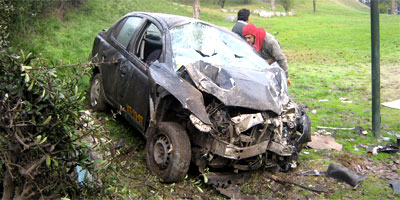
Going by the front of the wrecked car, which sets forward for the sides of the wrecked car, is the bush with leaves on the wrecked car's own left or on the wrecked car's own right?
on the wrecked car's own right

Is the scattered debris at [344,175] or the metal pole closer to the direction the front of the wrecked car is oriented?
the scattered debris

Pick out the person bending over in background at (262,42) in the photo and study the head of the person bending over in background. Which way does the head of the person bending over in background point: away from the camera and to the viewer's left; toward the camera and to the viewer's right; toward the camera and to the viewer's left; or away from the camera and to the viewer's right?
toward the camera and to the viewer's left

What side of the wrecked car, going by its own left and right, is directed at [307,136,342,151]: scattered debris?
left

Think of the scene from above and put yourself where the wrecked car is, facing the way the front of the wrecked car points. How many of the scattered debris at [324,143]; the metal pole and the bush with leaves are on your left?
2

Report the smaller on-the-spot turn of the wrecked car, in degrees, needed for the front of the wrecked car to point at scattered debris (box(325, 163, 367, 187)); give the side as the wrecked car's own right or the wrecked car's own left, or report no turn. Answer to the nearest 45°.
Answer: approximately 45° to the wrecked car's own left

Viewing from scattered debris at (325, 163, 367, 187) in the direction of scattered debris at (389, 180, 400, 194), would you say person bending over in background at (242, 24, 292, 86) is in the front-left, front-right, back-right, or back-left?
back-left

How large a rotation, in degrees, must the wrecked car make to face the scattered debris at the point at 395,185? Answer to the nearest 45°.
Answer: approximately 45° to its left

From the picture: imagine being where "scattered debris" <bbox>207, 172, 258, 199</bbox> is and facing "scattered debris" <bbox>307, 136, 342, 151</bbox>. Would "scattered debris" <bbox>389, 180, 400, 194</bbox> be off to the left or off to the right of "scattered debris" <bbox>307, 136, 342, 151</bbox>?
right

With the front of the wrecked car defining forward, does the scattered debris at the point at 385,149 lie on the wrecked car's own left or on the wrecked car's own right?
on the wrecked car's own left

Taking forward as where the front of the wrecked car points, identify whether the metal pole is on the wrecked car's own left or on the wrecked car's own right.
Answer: on the wrecked car's own left

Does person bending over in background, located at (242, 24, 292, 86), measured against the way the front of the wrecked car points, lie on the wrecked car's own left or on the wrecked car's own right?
on the wrecked car's own left
